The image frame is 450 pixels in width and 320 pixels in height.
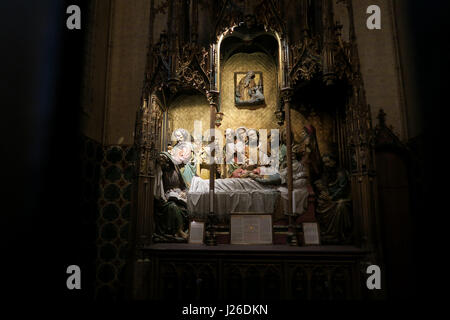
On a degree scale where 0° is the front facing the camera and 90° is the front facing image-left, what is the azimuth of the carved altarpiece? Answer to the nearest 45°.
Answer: approximately 0°

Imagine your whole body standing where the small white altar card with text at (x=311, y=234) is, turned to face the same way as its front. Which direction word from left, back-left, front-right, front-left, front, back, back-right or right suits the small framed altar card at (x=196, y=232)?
right

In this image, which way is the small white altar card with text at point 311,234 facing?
toward the camera
